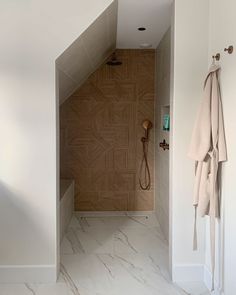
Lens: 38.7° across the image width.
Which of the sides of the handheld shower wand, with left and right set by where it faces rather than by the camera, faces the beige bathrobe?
front

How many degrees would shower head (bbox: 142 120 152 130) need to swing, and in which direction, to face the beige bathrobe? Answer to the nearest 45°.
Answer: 0° — it already faces it

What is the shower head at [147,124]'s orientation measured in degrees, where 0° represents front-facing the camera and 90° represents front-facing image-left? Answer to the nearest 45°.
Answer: approximately 0°

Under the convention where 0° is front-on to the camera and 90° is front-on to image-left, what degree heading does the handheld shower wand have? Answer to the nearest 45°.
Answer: approximately 0°
